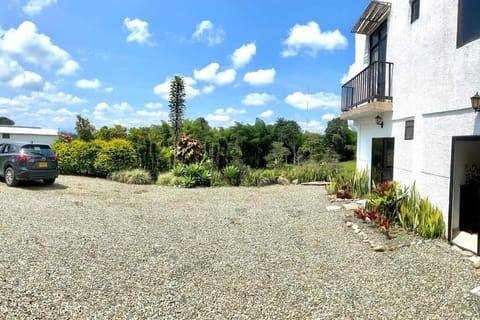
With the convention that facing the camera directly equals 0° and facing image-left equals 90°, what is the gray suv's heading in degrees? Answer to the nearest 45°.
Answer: approximately 135°

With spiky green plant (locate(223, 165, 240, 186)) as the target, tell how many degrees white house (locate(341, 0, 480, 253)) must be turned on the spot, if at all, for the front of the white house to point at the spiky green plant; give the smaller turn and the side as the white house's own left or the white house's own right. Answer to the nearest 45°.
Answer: approximately 90° to the white house's own right

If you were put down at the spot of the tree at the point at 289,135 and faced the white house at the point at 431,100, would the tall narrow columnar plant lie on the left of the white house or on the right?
right

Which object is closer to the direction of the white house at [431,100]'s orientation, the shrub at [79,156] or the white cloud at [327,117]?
the shrub

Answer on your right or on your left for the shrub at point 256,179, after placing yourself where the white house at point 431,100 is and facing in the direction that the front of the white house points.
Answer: on your right

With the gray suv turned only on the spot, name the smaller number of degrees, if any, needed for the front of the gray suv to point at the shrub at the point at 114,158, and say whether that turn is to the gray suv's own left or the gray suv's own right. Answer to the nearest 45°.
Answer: approximately 90° to the gray suv's own right

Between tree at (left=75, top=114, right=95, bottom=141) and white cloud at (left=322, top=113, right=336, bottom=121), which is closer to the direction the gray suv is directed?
the tree

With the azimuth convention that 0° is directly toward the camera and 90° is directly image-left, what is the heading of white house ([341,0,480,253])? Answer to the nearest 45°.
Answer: approximately 45°
